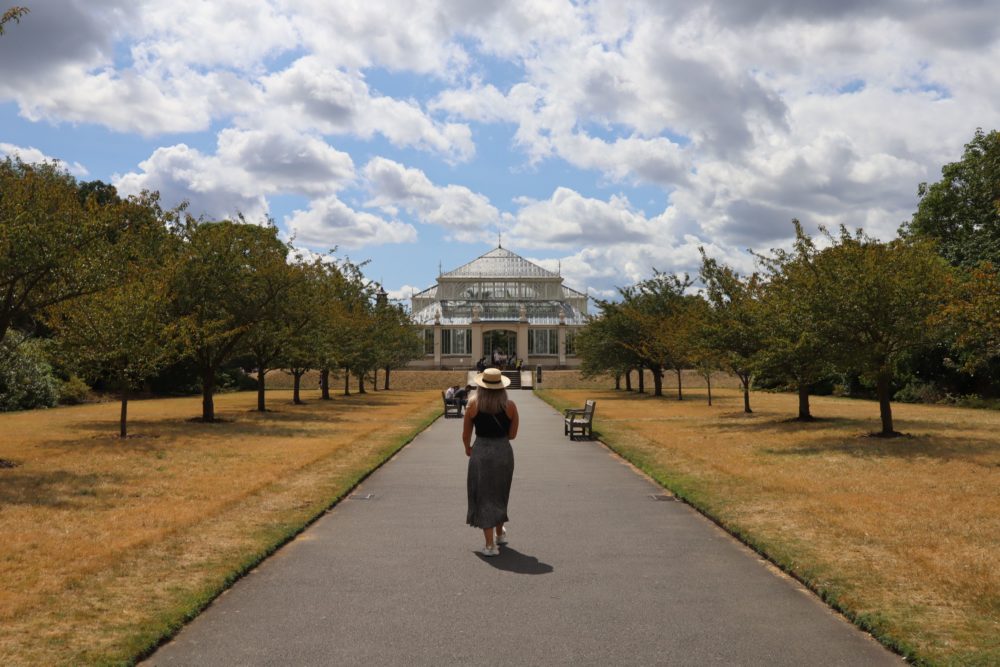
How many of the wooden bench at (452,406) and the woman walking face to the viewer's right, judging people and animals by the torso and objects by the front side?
1

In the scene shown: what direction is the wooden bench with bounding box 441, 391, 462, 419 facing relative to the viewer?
to the viewer's right

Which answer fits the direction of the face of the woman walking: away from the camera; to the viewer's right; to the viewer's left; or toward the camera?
away from the camera

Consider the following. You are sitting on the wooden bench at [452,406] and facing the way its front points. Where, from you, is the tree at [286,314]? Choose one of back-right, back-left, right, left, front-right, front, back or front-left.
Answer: back

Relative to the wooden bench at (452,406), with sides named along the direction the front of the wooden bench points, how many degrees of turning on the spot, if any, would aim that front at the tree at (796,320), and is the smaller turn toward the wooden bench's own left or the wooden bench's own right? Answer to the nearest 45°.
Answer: approximately 45° to the wooden bench's own right

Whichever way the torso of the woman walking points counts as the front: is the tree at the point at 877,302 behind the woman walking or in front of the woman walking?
in front

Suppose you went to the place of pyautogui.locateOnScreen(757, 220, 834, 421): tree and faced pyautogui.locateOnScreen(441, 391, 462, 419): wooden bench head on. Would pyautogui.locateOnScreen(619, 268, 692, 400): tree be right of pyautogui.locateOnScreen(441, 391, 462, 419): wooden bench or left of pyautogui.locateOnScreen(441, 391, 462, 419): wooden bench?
right

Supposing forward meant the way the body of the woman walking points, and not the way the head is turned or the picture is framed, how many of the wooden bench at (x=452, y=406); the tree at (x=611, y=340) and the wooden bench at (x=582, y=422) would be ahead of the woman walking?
3

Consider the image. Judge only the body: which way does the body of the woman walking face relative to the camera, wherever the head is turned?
away from the camera

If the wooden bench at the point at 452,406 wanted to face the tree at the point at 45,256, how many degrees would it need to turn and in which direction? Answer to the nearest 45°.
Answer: approximately 135° to its right

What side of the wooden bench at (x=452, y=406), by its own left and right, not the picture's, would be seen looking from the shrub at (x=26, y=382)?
back

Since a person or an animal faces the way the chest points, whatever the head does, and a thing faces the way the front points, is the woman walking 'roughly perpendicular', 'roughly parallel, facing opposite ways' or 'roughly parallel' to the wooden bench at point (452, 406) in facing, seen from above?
roughly perpendicular

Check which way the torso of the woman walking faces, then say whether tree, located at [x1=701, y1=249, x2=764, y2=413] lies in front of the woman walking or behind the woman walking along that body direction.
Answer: in front

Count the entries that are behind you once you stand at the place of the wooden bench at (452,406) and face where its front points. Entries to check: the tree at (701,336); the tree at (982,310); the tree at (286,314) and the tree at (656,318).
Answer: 1
